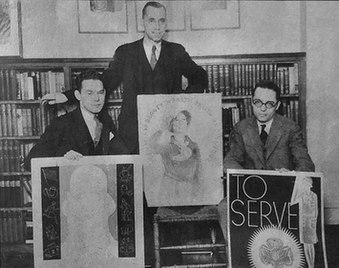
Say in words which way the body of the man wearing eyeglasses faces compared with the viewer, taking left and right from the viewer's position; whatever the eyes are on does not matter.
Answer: facing the viewer

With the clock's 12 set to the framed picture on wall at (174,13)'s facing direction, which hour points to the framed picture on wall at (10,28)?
the framed picture on wall at (10,28) is roughly at 3 o'clock from the framed picture on wall at (174,13).

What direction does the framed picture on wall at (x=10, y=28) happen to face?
toward the camera

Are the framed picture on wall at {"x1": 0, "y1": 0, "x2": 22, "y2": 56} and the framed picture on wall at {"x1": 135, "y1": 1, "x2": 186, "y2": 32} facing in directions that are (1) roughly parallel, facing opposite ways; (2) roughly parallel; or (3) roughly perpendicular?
roughly parallel

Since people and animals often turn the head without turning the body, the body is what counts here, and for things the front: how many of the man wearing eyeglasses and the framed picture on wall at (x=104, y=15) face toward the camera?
2

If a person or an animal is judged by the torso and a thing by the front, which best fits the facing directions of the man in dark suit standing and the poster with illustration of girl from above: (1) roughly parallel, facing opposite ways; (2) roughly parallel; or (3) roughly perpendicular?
roughly parallel

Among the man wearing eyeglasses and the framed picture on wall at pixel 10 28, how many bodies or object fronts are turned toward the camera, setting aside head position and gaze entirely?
2

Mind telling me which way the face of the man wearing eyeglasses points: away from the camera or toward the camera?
toward the camera

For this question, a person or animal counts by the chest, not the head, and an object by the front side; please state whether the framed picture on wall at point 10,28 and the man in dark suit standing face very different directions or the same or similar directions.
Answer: same or similar directions
